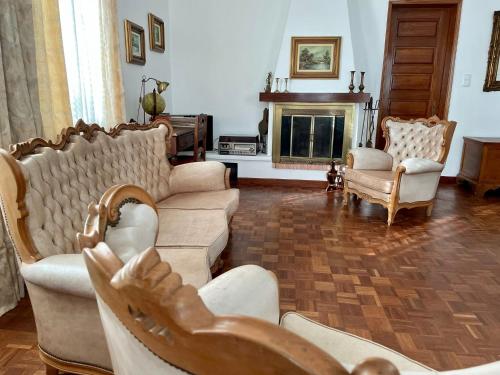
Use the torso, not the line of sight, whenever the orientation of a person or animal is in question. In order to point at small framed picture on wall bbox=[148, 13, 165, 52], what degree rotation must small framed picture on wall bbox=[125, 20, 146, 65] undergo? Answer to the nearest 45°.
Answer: approximately 135° to its left

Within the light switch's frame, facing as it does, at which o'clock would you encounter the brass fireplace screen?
The brass fireplace screen is roughly at 2 o'clock from the light switch.

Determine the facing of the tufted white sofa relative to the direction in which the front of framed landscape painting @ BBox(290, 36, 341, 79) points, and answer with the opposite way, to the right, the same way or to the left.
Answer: to the left

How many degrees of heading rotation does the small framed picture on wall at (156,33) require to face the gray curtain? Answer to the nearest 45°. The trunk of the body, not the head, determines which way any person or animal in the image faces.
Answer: approximately 45° to its right

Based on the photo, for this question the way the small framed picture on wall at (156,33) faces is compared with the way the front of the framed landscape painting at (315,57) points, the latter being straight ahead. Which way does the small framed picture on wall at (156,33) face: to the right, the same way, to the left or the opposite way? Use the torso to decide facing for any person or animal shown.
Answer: to the left

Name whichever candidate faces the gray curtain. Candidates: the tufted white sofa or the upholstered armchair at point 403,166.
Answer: the upholstered armchair

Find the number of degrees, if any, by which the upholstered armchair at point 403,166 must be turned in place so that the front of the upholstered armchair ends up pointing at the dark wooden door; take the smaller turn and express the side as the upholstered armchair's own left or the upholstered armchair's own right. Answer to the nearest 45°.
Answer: approximately 135° to the upholstered armchair's own right

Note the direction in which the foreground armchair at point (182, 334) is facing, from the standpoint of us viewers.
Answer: facing away from the viewer and to the right of the viewer

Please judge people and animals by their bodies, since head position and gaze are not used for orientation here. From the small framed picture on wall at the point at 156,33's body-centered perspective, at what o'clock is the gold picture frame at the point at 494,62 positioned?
The gold picture frame is roughly at 11 o'clock from the small framed picture on wall.

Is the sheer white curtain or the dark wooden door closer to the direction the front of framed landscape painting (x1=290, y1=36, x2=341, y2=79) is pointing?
the sheer white curtain

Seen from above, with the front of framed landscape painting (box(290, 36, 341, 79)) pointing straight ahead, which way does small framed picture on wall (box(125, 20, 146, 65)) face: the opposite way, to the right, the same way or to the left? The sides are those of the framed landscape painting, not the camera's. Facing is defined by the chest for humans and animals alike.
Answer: to the left
